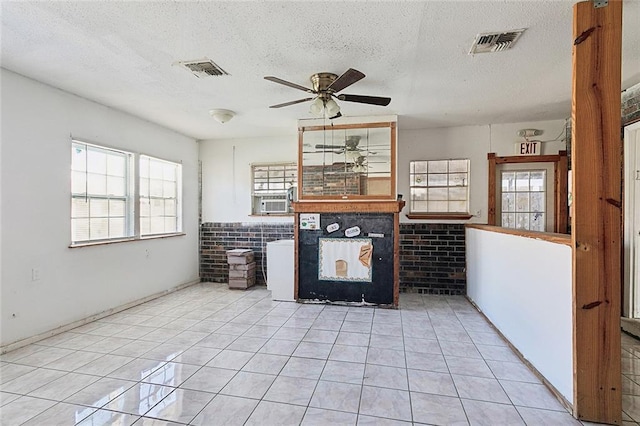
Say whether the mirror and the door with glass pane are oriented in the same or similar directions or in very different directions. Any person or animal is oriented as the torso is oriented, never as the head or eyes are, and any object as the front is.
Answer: same or similar directions

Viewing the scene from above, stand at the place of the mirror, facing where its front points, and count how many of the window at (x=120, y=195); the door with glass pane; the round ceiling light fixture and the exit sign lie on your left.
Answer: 2

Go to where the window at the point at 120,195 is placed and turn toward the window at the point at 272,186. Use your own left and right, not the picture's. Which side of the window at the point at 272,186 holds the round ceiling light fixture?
right

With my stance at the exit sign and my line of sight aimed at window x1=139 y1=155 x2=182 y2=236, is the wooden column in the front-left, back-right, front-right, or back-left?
front-left

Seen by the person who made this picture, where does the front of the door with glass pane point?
facing the viewer

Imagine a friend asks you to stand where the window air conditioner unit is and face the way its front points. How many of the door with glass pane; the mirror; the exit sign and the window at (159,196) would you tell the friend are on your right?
1

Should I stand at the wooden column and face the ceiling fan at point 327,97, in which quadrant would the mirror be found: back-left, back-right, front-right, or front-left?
front-right

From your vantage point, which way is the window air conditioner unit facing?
toward the camera

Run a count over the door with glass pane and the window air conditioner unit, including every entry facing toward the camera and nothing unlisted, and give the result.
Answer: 2

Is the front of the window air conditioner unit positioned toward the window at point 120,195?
no

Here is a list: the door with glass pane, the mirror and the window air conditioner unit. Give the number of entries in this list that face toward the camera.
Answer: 3

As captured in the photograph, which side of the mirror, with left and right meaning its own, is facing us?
front

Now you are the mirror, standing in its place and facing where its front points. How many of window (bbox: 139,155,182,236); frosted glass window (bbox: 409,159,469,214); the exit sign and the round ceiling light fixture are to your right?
2

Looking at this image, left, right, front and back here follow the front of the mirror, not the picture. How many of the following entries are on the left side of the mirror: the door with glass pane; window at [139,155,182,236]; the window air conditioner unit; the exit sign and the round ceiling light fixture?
2

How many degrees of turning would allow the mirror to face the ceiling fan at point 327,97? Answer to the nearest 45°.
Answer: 0° — it already faces it

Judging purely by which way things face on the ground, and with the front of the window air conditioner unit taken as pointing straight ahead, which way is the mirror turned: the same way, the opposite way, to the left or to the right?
the same way

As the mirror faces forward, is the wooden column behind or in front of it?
in front

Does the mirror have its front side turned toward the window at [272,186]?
no
